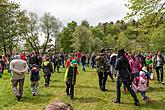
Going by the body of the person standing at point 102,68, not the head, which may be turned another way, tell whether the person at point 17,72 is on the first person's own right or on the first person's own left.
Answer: on the first person's own left

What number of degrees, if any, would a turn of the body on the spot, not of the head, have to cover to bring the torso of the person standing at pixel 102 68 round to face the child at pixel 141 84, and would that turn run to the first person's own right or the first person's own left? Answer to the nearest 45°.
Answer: approximately 135° to the first person's own right

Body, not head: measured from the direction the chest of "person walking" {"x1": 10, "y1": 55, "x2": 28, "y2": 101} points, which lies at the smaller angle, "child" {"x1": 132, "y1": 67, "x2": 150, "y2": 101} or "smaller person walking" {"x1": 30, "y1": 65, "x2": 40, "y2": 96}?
the smaller person walking

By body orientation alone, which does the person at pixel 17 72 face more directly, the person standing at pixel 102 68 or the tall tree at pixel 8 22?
the tall tree

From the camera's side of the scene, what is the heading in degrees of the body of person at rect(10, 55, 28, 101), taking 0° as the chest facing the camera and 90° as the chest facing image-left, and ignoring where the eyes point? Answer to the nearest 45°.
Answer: approximately 180°

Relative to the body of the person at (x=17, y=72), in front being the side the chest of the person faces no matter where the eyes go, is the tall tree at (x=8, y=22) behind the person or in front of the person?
in front

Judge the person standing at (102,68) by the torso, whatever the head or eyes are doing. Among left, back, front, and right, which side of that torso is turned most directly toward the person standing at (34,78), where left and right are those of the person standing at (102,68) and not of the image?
left

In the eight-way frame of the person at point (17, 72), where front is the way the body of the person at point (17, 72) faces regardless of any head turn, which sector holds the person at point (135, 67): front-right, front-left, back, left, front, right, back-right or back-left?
right

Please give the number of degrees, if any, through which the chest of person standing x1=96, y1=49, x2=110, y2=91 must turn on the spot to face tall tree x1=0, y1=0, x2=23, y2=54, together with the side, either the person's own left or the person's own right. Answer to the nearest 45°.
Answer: approximately 45° to the person's own left

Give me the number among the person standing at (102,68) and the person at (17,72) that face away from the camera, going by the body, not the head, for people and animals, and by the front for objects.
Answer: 2

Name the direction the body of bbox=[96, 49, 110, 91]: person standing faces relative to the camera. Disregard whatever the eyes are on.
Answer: away from the camera

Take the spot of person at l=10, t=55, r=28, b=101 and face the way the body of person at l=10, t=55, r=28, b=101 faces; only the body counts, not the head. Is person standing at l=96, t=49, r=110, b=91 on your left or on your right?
on your right
